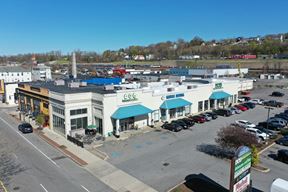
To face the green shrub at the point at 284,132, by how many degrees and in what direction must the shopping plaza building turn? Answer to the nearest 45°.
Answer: approximately 45° to its left

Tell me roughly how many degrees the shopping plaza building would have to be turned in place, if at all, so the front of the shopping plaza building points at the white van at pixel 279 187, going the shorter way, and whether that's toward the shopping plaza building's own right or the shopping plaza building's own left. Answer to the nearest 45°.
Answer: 0° — it already faces it

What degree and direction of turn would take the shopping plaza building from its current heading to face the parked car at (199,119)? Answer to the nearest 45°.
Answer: approximately 45° to its left

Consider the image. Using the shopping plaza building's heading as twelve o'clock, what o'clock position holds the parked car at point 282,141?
The parked car is roughly at 11 o'clock from the shopping plaza building.

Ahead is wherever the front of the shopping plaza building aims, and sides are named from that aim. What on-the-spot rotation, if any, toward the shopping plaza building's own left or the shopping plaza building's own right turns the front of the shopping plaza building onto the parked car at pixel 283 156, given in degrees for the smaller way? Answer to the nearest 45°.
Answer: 0° — it already faces it

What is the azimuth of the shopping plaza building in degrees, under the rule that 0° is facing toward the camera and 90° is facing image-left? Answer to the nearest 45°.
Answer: approximately 315°

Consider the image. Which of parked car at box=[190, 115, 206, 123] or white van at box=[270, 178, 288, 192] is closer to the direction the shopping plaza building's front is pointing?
the white van

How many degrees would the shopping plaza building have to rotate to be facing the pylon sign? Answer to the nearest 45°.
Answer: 0° — it already faces it

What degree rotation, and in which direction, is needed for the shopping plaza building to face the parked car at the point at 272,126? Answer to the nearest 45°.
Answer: approximately 45° to its left

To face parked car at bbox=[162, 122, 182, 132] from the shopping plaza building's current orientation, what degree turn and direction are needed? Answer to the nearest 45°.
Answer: approximately 45° to its left
